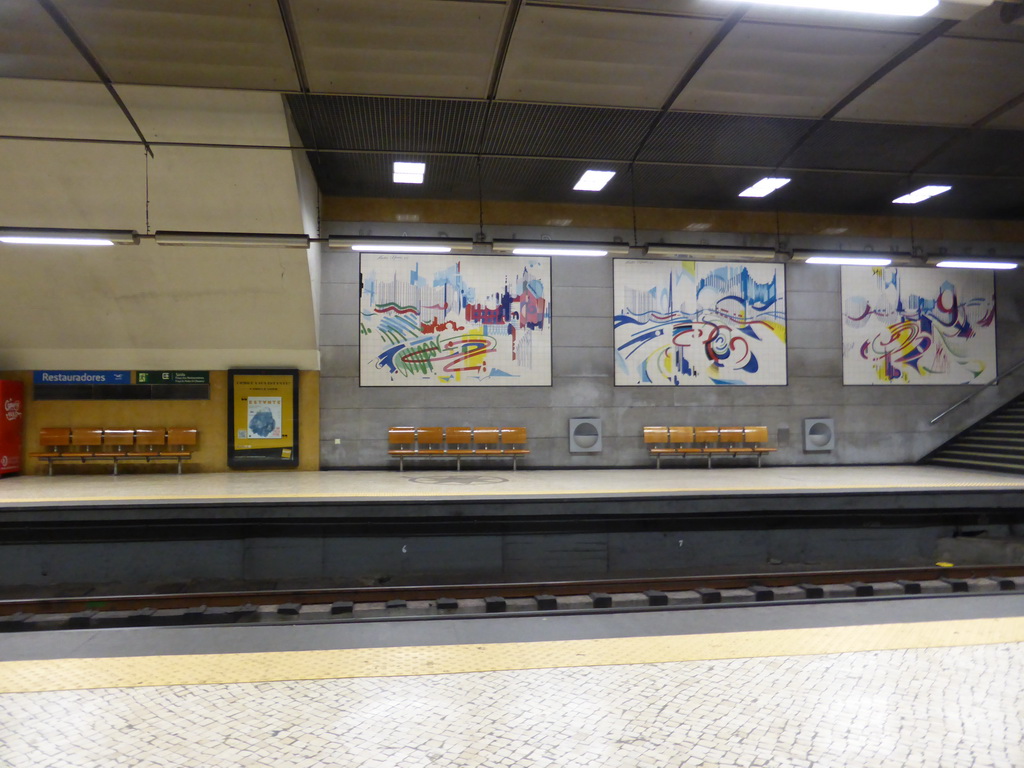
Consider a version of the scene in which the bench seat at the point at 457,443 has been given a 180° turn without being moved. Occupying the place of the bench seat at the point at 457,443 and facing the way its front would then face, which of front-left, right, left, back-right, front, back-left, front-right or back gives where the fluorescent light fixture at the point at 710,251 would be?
back-right

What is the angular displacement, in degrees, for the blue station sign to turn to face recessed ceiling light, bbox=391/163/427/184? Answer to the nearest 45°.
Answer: approximately 45° to its left

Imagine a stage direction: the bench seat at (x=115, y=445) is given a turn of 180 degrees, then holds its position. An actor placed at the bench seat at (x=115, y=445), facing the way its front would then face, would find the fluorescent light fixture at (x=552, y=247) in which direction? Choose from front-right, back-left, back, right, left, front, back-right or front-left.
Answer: back-right

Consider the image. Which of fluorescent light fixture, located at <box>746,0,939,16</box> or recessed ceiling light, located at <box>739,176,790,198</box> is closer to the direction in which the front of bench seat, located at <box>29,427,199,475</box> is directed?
the fluorescent light fixture

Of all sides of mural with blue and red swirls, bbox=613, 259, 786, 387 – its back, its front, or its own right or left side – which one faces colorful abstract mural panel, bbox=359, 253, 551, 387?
right

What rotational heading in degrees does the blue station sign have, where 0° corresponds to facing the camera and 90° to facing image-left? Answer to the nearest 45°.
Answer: approximately 0°

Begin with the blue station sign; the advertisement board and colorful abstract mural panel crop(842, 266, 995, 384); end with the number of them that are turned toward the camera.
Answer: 3

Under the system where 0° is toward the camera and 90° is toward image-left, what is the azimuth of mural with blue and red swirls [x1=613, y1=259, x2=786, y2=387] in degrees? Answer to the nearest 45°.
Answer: approximately 0°
